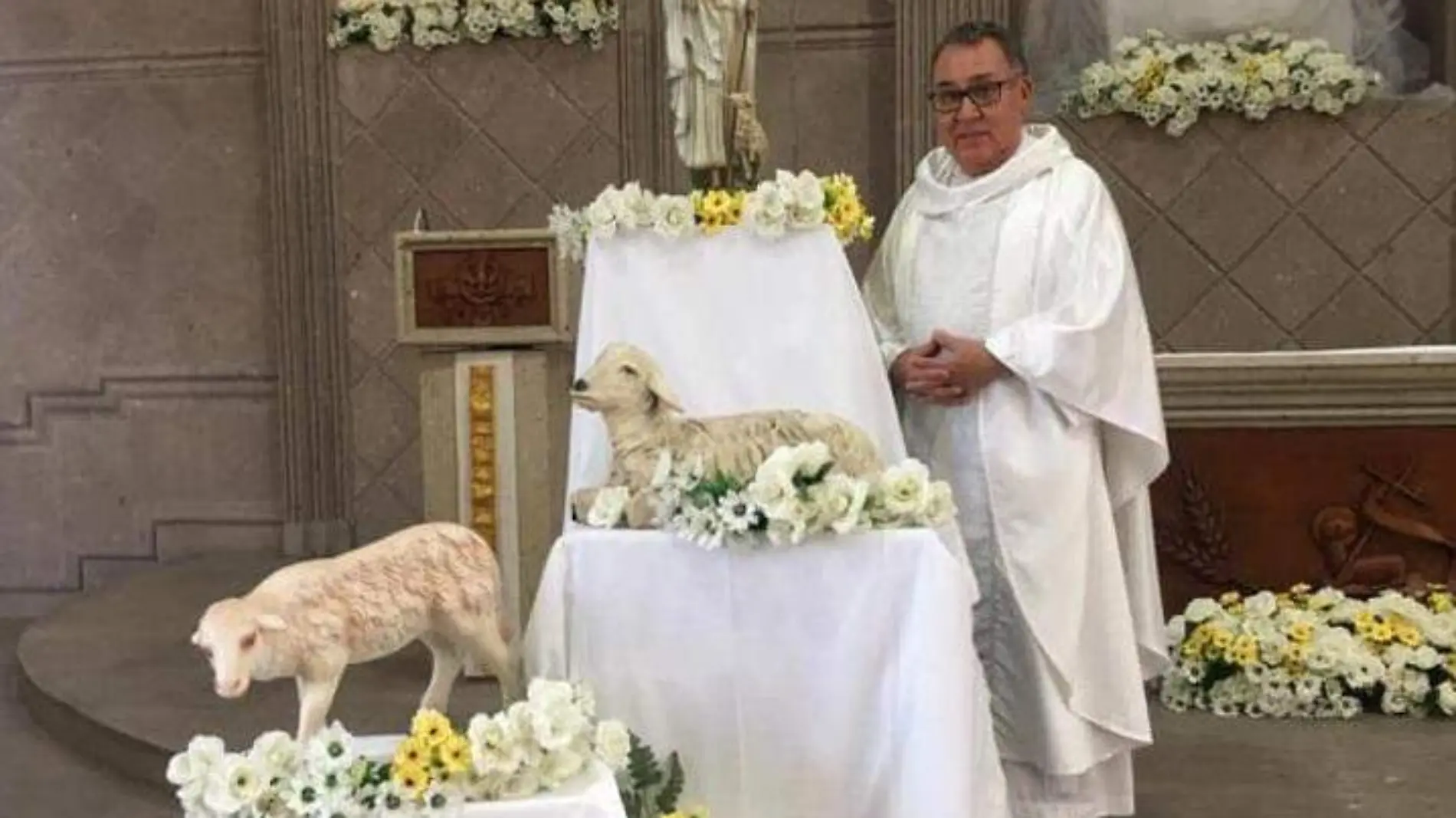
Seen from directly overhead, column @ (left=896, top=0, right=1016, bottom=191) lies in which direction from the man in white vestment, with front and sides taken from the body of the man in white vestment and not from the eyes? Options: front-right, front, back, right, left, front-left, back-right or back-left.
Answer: back-right

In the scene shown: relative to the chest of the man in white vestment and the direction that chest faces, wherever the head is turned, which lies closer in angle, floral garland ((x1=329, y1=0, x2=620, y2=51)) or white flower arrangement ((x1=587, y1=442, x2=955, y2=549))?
the white flower arrangement

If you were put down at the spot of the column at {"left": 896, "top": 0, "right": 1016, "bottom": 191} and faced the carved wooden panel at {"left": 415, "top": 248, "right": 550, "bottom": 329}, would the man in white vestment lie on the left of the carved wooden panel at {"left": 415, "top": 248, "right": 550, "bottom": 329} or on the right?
left

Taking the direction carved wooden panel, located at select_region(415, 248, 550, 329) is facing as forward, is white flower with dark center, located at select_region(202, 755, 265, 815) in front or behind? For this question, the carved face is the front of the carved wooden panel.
in front

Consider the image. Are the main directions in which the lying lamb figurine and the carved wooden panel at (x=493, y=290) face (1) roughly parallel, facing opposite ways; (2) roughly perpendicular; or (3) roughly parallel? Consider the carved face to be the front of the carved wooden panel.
roughly perpendicular

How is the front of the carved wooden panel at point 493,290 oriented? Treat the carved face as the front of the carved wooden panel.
toward the camera

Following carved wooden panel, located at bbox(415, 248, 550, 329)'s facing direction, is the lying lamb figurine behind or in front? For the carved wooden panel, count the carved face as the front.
in front

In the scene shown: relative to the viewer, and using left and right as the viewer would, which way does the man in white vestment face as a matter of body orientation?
facing the viewer and to the left of the viewer

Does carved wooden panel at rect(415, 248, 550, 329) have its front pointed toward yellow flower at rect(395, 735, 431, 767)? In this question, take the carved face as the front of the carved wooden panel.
yes

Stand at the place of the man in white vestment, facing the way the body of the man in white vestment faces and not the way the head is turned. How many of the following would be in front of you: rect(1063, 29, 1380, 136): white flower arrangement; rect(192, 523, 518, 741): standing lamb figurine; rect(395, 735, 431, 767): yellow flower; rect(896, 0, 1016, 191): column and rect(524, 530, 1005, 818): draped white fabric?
3

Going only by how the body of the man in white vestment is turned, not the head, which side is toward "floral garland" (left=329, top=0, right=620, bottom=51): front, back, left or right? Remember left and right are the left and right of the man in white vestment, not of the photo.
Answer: right

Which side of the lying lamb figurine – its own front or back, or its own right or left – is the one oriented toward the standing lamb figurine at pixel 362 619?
front

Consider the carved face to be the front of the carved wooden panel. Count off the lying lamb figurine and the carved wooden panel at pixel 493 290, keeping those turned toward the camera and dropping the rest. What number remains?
1

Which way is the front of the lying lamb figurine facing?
to the viewer's left
